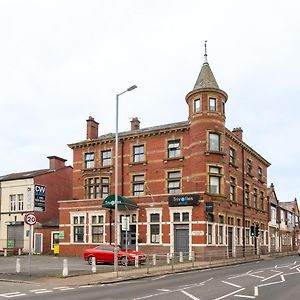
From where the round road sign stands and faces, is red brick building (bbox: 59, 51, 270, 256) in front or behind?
behind

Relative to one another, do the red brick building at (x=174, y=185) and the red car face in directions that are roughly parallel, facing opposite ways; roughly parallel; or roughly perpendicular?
roughly perpendicular

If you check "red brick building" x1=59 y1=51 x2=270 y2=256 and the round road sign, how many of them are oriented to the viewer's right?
0

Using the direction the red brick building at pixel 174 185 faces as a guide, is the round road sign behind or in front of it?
in front

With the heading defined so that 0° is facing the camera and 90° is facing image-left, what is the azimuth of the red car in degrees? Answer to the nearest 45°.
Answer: approximately 315°

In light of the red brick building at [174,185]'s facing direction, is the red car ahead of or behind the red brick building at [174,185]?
ahead

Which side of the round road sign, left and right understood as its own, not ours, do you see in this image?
front
